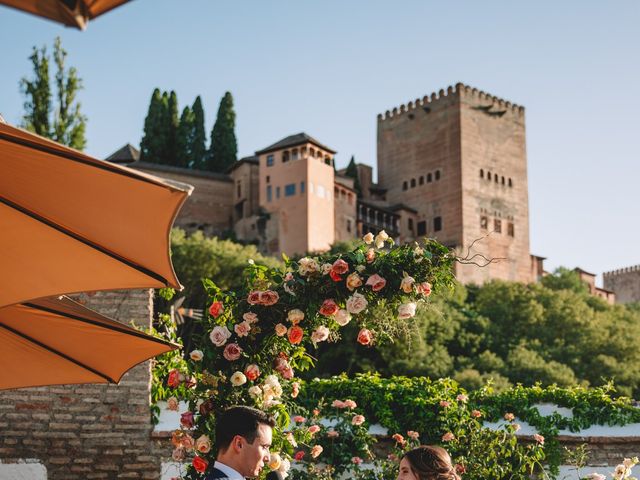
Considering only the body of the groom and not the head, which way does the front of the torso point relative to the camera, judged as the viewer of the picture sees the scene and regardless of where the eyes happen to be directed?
to the viewer's right

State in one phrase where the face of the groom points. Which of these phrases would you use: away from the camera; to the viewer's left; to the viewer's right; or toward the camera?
to the viewer's right

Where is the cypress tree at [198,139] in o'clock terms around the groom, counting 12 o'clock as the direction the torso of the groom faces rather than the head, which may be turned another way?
The cypress tree is roughly at 9 o'clock from the groom.

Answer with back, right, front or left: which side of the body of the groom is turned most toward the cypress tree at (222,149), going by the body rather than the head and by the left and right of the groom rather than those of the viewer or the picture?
left

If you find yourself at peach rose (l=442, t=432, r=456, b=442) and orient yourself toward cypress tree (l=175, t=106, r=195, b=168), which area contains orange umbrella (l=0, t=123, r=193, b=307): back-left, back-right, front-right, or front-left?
back-left

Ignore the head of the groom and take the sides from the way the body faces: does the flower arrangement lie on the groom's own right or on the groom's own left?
on the groom's own left
